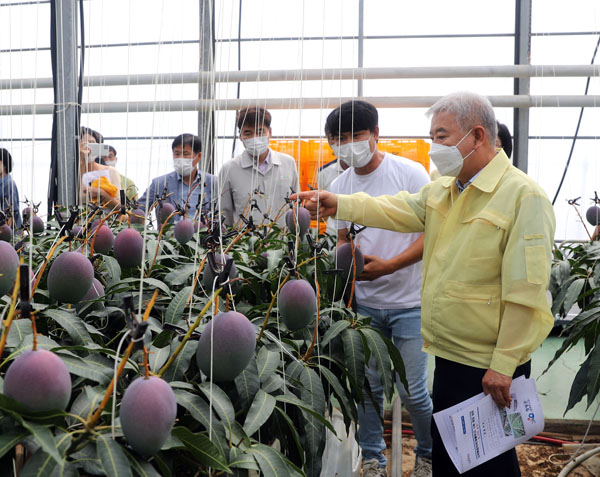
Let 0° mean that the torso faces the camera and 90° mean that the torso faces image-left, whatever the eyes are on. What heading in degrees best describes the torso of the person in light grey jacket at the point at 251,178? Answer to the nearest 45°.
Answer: approximately 0°

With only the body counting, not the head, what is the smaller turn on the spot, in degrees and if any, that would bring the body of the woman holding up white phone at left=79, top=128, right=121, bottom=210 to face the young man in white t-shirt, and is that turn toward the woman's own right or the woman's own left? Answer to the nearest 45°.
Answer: approximately 90° to the woman's own left

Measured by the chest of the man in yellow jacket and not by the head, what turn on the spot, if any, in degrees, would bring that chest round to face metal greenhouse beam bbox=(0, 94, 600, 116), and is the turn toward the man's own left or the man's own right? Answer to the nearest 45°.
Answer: approximately 135° to the man's own right

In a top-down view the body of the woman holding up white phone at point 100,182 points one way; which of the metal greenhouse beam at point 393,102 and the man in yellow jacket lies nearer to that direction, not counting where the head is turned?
the man in yellow jacket

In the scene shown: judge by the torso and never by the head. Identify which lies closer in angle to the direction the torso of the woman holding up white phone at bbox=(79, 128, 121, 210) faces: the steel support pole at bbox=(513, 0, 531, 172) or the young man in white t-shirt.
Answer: the young man in white t-shirt
